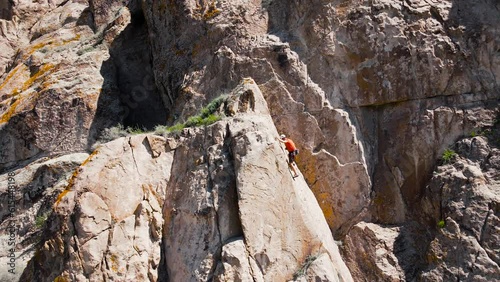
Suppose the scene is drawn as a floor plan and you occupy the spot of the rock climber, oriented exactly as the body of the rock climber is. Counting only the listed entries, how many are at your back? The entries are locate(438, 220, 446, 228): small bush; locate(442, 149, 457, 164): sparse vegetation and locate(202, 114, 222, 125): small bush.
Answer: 2

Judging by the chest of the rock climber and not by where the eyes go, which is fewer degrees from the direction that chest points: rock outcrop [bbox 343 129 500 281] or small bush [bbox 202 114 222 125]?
the small bush

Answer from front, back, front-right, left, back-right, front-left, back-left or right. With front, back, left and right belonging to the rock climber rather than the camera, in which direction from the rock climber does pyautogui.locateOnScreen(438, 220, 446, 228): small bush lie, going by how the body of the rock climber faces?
back

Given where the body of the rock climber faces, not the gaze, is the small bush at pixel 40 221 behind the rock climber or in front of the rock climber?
in front

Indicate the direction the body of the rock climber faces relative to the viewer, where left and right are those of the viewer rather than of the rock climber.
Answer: facing to the left of the viewer

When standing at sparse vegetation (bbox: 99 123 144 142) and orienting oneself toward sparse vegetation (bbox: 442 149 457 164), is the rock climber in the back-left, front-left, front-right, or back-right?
front-right

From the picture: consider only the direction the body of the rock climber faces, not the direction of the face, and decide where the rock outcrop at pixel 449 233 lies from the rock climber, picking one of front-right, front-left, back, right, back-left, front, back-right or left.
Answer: back

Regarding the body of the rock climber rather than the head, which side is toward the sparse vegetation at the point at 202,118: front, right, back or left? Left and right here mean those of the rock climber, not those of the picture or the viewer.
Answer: front

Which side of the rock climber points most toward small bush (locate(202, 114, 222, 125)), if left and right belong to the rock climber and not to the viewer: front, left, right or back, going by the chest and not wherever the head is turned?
front
